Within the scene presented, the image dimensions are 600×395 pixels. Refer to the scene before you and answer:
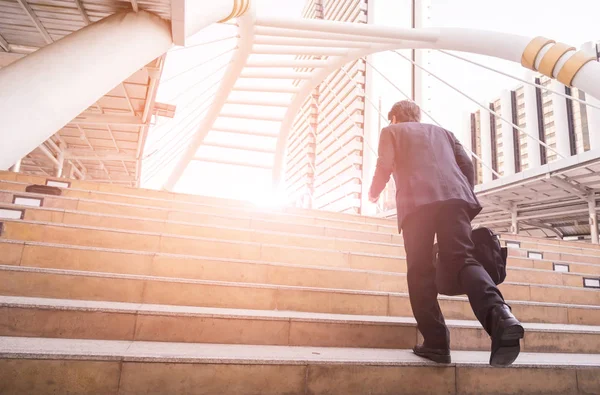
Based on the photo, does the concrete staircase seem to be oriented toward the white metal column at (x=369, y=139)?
no

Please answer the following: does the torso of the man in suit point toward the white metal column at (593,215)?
no

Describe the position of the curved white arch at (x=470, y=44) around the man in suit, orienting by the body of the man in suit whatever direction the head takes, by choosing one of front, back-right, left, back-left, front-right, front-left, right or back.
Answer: front-right

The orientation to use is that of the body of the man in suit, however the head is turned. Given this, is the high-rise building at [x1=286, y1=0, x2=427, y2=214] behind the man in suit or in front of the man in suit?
in front

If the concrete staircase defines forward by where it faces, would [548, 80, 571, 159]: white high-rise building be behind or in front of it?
behind

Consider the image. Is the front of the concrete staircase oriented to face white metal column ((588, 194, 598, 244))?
no

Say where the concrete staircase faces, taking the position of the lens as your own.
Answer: facing the viewer

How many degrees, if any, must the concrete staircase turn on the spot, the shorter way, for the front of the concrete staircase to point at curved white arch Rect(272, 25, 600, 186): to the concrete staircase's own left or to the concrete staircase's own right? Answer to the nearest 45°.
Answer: approximately 135° to the concrete staircase's own left

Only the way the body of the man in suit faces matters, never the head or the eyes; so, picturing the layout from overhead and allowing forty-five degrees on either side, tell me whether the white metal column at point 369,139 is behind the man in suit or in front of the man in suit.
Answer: in front

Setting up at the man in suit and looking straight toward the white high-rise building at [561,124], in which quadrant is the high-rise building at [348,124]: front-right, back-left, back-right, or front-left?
front-left

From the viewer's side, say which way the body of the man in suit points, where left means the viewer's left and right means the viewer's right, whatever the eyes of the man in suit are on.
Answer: facing away from the viewer and to the left of the viewer
